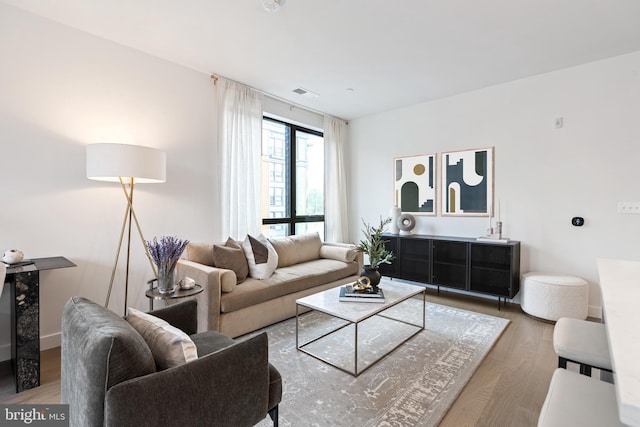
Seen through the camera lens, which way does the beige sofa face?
facing the viewer and to the right of the viewer

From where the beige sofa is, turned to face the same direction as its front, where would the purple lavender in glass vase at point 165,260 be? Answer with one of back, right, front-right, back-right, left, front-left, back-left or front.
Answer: right

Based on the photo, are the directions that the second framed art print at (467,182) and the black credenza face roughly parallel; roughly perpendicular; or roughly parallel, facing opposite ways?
roughly parallel

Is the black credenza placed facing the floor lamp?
yes

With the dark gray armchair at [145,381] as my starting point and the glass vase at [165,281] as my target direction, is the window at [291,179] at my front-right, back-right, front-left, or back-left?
front-right

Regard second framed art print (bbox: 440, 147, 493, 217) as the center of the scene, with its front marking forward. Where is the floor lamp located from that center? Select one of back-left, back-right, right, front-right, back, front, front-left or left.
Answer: front

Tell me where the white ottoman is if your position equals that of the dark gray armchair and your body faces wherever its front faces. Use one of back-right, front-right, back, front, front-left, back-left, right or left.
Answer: front-right

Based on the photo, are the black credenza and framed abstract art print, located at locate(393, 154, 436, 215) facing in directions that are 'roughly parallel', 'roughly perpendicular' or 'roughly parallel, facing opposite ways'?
roughly parallel

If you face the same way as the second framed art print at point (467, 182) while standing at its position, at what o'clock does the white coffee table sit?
The white coffee table is roughly at 11 o'clock from the second framed art print.

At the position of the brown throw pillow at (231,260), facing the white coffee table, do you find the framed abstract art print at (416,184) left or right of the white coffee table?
left

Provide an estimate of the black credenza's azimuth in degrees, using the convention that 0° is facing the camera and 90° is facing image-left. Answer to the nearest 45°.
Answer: approximately 45°

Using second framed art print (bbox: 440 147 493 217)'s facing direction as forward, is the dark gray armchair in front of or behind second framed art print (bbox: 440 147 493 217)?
in front

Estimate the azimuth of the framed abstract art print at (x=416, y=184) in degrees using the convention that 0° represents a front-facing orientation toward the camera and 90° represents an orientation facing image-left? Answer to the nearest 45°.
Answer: approximately 45°

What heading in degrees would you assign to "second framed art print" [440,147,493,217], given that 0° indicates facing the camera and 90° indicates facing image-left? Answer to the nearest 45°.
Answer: approximately 45°

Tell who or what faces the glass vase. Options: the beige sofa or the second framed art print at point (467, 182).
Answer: the second framed art print

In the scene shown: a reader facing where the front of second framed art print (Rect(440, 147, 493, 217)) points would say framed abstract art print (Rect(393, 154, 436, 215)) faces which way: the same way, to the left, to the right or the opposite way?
the same way

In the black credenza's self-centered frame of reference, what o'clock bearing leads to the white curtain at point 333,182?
The white curtain is roughly at 2 o'clock from the black credenza.

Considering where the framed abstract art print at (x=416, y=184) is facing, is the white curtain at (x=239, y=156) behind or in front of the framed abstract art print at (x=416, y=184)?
in front

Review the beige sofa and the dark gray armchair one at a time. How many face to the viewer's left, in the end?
0

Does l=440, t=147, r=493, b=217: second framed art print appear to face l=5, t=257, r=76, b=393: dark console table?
yes
